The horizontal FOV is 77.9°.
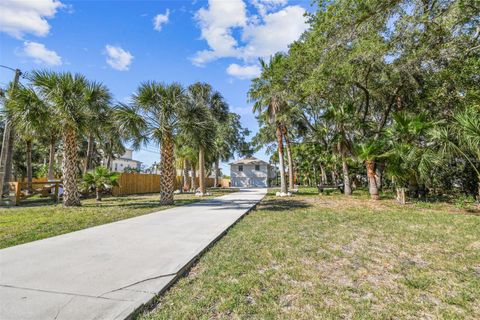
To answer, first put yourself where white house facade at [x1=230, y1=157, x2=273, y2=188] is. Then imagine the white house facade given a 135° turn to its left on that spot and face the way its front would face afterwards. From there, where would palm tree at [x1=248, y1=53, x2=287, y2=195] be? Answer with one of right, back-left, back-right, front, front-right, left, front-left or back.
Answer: back-right

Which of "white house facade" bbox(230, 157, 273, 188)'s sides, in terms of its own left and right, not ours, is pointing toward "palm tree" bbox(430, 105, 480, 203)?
front

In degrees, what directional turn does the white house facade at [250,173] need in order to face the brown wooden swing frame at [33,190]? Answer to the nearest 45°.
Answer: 0° — it already faces it

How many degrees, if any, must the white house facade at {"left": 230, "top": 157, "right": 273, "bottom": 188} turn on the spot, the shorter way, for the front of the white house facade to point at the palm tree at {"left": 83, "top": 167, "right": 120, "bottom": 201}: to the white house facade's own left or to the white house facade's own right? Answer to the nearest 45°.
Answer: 0° — it already faces it

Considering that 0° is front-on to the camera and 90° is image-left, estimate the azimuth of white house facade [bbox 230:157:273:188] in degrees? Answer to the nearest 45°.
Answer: approximately 0°

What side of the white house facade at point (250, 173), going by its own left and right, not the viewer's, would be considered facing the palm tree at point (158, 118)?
front
